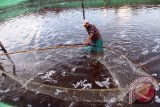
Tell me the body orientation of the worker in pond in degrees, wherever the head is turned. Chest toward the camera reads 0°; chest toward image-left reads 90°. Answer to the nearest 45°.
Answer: approximately 90°
